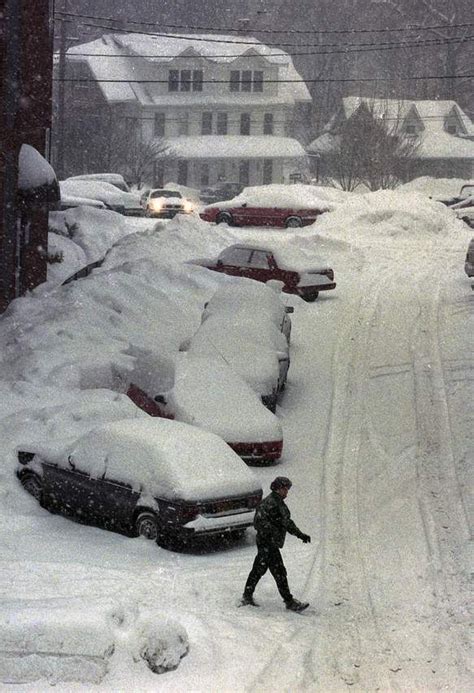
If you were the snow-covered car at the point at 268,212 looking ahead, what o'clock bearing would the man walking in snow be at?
The man walking in snow is roughly at 9 o'clock from the snow-covered car.

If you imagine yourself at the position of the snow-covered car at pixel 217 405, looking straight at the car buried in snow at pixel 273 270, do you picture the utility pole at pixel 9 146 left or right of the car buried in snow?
left

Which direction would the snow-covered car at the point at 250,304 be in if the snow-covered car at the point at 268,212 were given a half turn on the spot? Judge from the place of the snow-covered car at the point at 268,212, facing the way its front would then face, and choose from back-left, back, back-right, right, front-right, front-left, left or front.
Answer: right

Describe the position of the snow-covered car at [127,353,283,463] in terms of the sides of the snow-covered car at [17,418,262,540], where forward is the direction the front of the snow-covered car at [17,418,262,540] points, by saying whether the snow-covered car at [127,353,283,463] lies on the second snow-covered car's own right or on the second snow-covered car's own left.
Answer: on the second snow-covered car's own right

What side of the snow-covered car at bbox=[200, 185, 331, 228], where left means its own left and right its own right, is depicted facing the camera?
left

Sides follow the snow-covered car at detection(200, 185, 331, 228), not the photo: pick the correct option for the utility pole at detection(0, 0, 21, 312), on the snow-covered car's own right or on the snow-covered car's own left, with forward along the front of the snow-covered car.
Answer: on the snow-covered car's own left

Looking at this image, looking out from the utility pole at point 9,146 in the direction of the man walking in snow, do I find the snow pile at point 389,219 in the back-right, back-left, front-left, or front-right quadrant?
back-left

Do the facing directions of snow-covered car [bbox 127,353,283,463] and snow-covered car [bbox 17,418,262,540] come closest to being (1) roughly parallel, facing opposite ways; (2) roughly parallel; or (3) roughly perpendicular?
roughly parallel

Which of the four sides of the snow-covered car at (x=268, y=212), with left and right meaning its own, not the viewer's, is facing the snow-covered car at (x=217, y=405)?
left

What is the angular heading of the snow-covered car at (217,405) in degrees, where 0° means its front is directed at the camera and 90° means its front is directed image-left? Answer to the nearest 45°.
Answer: approximately 135°

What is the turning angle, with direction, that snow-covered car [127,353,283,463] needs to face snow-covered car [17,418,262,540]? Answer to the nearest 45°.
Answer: approximately 135° to its left

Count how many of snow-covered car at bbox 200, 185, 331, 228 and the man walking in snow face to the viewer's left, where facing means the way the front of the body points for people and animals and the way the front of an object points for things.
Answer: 1

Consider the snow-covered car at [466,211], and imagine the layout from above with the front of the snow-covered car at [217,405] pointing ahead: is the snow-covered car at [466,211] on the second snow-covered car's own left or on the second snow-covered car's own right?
on the second snow-covered car's own right

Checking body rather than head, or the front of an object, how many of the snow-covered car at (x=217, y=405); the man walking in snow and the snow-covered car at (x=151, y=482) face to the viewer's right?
1
